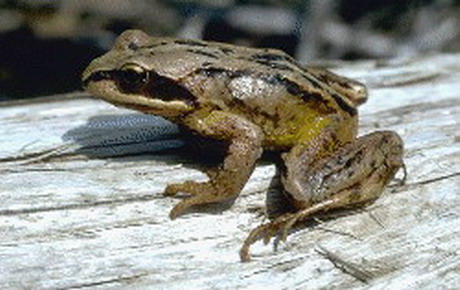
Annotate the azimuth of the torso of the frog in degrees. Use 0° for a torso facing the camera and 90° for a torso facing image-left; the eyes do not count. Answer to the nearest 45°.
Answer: approximately 90°
